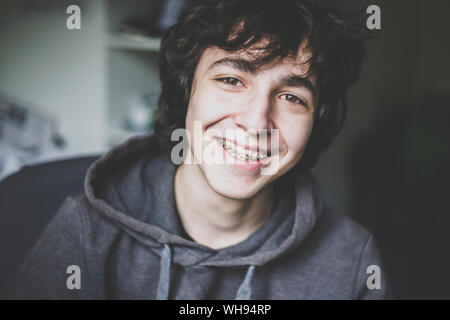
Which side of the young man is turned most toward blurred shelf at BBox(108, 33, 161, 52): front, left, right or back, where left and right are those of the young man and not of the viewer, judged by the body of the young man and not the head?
back

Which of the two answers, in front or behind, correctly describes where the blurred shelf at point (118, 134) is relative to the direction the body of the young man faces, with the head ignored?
behind

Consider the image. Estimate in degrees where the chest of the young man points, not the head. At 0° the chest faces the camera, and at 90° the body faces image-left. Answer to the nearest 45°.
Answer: approximately 0°
